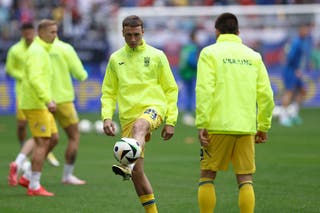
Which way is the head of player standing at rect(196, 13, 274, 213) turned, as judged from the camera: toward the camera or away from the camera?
away from the camera

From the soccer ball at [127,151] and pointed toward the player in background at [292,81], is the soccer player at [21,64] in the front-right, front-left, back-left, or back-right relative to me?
front-left
